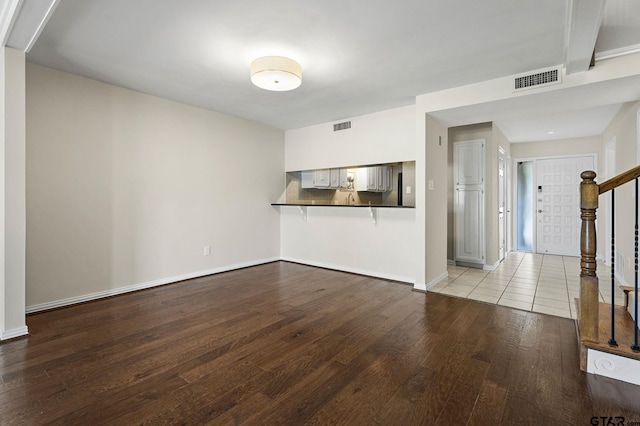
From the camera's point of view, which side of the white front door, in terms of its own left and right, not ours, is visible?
front

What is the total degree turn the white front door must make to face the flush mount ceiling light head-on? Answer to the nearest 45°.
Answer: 0° — it already faces it

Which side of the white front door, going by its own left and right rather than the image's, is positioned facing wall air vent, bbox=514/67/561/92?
front

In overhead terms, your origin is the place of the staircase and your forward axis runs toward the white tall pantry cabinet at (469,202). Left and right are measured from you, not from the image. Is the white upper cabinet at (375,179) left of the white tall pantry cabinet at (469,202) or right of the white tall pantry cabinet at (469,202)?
left

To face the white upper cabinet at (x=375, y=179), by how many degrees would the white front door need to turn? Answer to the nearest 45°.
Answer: approximately 45° to its right

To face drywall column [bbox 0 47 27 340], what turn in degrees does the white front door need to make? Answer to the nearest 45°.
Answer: approximately 45° to its right

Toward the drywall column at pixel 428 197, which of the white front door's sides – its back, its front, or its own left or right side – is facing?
front

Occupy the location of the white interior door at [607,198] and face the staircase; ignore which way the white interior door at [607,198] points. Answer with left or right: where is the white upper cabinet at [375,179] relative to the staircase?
right

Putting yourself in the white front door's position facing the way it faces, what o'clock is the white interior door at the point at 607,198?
The white interior door is roughly at 11 o'clock from the white front door.

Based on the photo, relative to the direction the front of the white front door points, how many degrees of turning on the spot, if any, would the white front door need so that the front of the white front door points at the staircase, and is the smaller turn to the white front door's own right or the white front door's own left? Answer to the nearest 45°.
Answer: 0° — it already faces it
